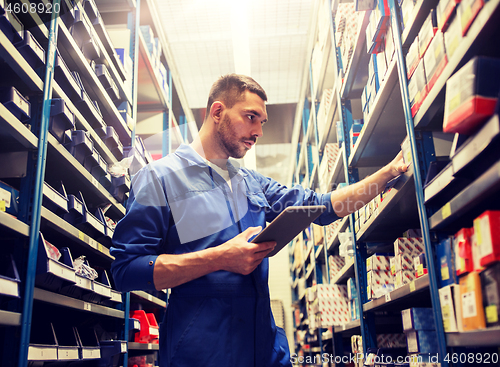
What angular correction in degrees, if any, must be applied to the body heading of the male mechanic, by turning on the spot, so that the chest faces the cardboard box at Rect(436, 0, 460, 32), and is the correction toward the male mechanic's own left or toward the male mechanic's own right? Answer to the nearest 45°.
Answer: approximately 45° to the male mechanic's own left

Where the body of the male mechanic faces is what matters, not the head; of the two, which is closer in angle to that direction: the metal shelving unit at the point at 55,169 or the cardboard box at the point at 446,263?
the cardboard box

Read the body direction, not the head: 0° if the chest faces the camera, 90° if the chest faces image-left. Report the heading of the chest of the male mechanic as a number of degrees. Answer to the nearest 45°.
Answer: approximately 315°

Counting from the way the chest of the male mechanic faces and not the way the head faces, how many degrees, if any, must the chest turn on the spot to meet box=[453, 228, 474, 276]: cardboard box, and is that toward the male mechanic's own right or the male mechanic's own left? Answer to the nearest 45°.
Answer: approximately 45° to the male mechanic's own left

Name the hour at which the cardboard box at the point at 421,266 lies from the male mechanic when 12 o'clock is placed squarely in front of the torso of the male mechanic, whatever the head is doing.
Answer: The cardboard box is roughly at 10 o'clock from the male mechanic.

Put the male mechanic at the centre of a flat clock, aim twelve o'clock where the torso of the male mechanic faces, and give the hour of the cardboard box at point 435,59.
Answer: The cardboard box is roughly at 11 o'clock from the male mechanic.

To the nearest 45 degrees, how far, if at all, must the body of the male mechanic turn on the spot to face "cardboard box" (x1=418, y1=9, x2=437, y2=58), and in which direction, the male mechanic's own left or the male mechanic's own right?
approximately 45° to the male mechanic's own left

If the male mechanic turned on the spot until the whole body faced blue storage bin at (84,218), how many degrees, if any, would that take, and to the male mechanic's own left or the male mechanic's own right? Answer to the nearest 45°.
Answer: approximately 180°

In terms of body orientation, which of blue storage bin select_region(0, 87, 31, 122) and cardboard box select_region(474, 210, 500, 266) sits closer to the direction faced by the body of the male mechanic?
the cardboard box

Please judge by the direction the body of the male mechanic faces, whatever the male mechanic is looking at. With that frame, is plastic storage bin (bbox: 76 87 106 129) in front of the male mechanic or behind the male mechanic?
behind

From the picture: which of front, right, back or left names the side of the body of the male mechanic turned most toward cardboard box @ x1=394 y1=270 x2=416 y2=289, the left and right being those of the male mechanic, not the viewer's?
left

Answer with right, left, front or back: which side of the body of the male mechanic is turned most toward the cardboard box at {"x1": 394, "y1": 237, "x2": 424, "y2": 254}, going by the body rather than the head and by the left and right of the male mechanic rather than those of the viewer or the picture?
left

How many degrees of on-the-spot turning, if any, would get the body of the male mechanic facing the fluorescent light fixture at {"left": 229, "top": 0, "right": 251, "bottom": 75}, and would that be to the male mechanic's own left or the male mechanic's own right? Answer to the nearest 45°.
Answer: approximately 135° to the male mechanic's own left
